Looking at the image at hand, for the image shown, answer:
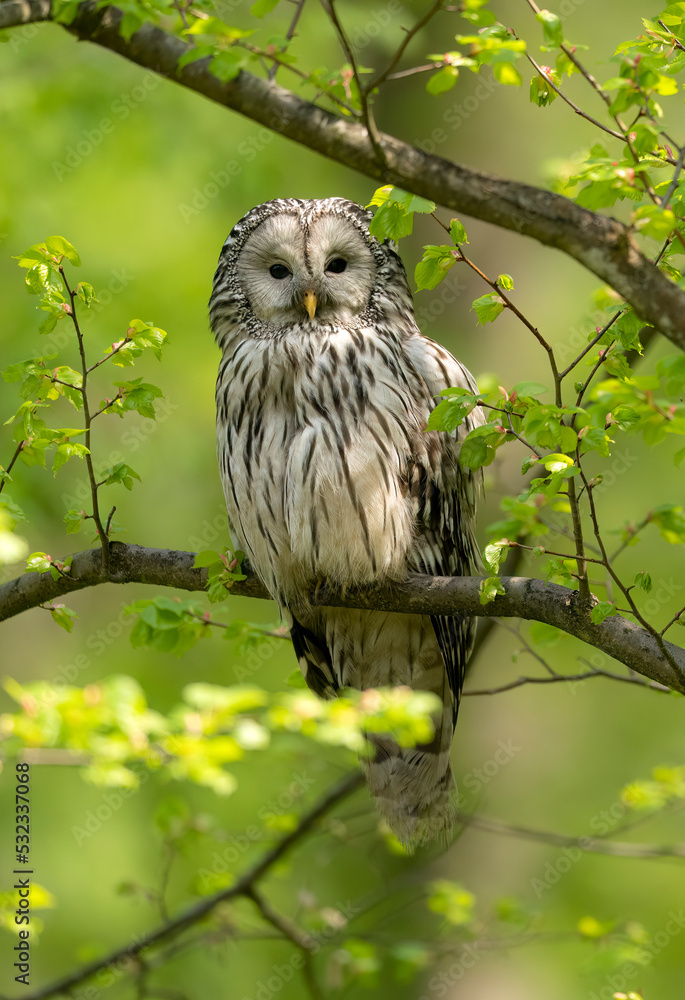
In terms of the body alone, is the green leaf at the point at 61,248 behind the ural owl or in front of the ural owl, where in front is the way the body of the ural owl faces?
in front

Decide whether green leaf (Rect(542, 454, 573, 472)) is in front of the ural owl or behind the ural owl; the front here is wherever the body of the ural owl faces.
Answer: in front

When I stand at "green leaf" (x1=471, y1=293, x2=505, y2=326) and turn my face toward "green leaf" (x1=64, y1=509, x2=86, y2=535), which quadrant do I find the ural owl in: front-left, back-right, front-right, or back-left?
front-right

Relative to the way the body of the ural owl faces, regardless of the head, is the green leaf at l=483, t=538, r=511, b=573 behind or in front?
in front

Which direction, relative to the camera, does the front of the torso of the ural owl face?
toward the camera

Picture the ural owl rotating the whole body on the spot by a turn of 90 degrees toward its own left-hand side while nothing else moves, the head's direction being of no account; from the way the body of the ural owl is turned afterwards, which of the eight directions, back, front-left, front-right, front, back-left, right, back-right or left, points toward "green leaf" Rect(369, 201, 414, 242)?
right
